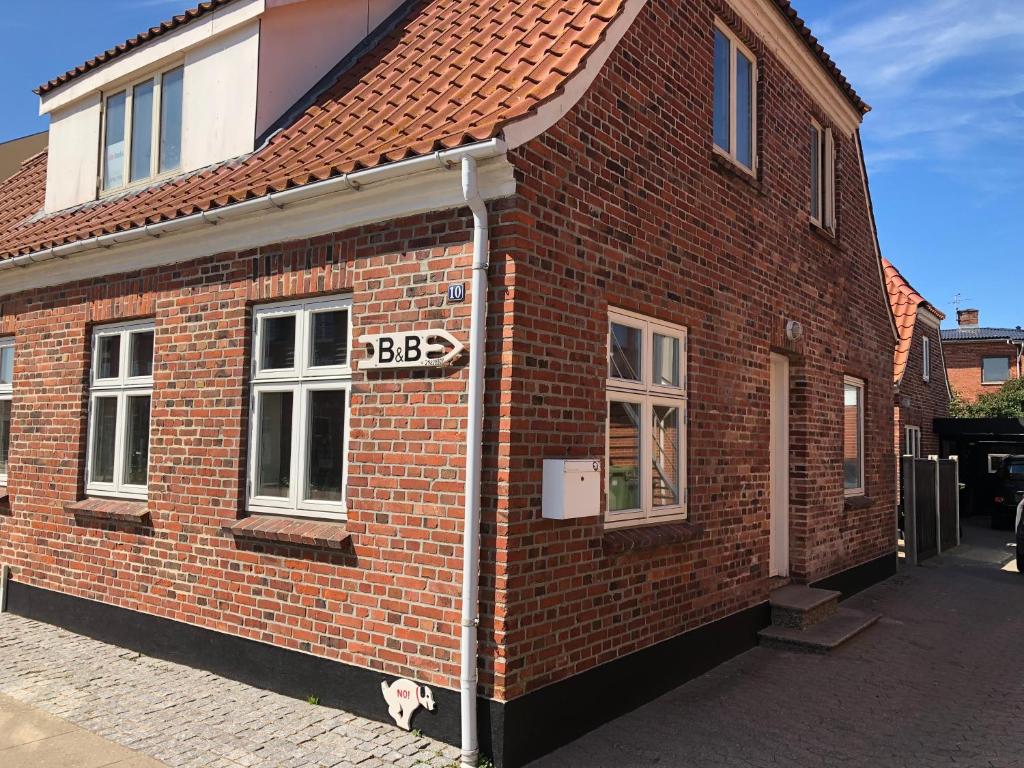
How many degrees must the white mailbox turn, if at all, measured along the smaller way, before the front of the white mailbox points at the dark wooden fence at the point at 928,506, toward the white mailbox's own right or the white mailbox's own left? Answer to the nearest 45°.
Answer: approximately 90° to the white mailbox's own left

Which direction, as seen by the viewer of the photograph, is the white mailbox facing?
facing the viewer and to the right of the viewer

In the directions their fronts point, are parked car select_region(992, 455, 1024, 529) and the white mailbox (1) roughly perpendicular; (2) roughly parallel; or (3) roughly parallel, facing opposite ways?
roughly perpendicular
